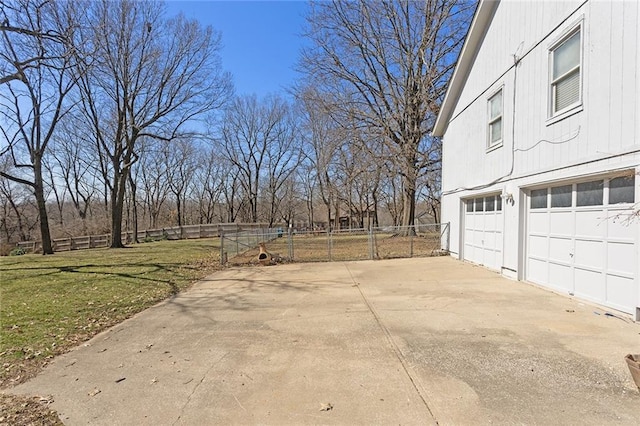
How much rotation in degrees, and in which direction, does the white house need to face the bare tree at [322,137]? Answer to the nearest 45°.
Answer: approximately 90° to its right

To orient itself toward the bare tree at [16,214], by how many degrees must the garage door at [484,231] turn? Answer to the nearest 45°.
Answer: approximately 45° to its right

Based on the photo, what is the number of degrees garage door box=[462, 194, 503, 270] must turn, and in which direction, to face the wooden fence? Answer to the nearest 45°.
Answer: approximately 45° to its right

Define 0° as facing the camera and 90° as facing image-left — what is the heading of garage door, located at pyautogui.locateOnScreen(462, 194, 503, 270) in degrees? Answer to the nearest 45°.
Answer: approximately 45°

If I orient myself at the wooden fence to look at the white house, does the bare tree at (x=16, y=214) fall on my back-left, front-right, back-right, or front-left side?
back-right

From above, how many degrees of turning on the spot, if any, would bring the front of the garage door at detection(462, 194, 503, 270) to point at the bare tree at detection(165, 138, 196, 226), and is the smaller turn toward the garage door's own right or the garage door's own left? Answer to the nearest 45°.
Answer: approximately 90° to the garage door's own right
